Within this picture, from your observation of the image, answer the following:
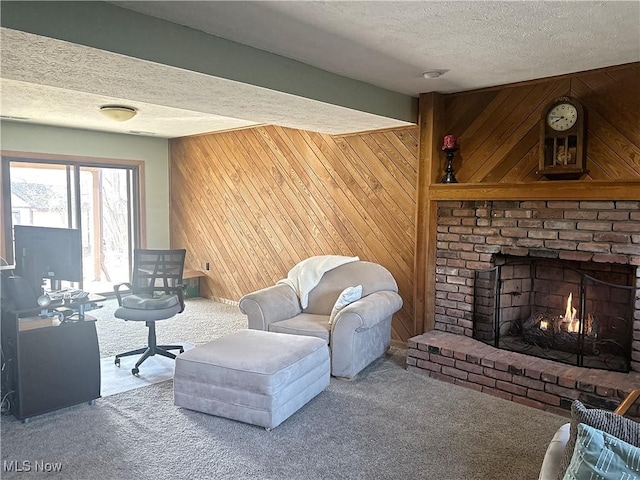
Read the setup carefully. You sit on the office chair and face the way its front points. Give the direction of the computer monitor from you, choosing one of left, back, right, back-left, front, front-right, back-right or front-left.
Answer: front

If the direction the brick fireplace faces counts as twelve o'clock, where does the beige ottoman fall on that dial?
The beige ottoman is roughly at 12 o'clock from the brick fireplace.

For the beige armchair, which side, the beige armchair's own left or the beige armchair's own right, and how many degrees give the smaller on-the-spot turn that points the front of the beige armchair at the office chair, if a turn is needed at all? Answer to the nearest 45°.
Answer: approximately 45° to the beige armchair's own right

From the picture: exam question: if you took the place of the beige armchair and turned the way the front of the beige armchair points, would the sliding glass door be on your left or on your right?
on your right

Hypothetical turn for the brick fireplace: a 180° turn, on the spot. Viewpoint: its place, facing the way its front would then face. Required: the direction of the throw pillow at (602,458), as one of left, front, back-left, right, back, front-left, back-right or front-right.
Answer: back-right

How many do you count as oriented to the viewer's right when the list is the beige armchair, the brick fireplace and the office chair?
0

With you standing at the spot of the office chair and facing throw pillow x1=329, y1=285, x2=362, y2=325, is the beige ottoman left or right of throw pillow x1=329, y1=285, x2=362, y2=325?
right

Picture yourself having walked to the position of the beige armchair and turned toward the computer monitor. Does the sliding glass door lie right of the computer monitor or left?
right

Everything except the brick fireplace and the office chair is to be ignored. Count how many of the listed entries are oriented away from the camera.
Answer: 0

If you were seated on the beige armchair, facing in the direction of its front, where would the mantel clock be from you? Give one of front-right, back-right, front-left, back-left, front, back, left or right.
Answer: back-left

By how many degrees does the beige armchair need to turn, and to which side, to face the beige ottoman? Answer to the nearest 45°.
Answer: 0° — it already faces it

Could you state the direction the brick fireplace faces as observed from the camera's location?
facing the viewer and to the left of the viewer

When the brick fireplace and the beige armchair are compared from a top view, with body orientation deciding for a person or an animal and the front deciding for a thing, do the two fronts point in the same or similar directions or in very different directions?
same or similar directions
